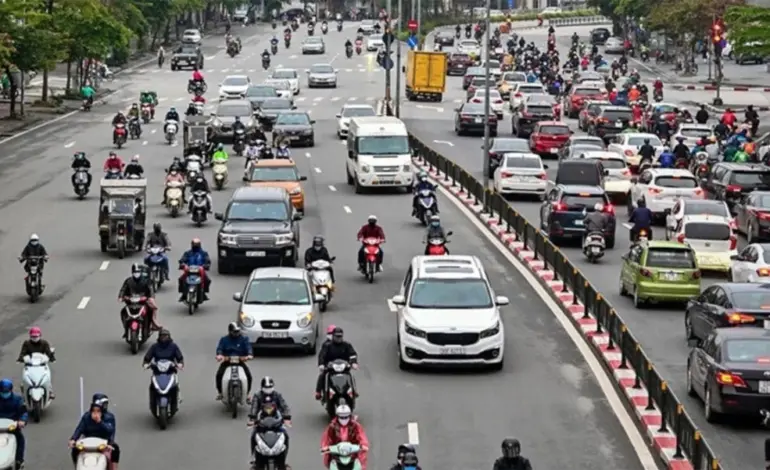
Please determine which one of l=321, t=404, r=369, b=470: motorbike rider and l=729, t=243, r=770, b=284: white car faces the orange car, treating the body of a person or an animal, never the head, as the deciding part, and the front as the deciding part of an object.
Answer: the white car

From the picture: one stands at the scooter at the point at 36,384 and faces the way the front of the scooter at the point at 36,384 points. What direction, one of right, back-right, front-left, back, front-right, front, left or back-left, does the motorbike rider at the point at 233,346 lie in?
left

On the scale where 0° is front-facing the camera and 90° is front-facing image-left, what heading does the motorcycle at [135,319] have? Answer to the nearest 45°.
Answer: approximately 0°

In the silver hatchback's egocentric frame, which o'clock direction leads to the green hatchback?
The green hatchback is roughly at 8 o'clock from the silver hatchback.

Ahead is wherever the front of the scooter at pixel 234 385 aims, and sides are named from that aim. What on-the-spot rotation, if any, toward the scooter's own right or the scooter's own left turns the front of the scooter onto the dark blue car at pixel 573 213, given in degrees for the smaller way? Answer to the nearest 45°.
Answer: approximately 135° to the scooter's own left

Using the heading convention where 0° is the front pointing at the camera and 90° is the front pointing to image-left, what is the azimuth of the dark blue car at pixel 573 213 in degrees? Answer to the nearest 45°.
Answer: approximately 180°

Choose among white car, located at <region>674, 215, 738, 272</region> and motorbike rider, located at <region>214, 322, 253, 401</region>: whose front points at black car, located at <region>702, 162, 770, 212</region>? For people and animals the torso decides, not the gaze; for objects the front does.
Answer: the white car

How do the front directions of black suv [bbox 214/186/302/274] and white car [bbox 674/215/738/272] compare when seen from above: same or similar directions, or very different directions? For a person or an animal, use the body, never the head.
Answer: very different directions

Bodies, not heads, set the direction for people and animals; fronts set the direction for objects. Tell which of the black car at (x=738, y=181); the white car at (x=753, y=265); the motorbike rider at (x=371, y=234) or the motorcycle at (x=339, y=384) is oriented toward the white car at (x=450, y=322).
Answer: the motorbike rider

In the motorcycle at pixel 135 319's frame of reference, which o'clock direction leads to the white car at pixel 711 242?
The white car is roughly at 8 o'clock from the motorcycle.

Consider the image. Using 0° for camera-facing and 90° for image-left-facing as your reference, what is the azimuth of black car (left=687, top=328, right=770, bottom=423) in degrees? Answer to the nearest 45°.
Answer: approximately 135°

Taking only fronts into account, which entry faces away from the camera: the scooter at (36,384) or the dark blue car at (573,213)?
the dark blue car

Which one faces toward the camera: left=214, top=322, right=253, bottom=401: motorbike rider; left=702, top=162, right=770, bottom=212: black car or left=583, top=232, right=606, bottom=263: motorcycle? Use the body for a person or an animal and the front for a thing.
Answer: the motorbike rider

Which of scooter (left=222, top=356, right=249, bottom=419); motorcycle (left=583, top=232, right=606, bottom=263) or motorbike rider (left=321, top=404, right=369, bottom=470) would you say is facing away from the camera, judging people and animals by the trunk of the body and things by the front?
the motorcycle
